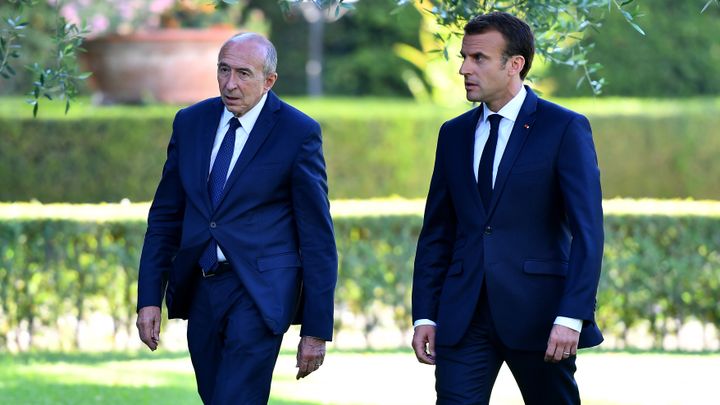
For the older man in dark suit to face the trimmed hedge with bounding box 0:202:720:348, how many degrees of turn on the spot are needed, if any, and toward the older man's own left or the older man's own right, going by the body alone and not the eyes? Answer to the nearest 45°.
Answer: approximately 135° to the older man's own right

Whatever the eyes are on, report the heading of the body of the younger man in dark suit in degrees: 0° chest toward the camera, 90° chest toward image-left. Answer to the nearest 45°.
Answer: approximately 45°

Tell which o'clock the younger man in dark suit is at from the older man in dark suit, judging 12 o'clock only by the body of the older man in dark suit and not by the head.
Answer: The younger man in dark suit is roughly at 8 o'clock from the older man in dark suit.

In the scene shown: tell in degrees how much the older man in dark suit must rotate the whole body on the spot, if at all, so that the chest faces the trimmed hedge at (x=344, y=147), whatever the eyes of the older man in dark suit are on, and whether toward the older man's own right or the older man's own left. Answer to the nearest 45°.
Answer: approximately 135° to the older man's own right

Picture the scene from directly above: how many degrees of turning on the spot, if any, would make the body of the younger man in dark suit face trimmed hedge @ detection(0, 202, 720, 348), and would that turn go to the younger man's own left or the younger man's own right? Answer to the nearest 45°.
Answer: approximately 135° to the younger man's own right

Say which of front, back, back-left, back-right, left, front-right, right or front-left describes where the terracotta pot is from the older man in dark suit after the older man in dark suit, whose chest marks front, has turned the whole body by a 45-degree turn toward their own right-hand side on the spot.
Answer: right

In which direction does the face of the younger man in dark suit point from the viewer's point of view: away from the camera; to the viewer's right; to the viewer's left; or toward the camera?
to the viewer's left
